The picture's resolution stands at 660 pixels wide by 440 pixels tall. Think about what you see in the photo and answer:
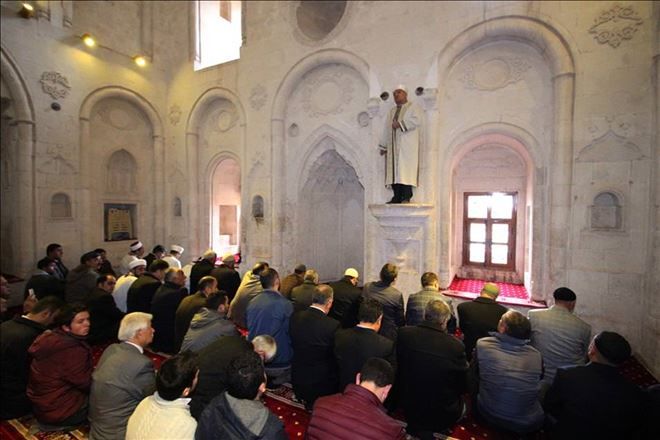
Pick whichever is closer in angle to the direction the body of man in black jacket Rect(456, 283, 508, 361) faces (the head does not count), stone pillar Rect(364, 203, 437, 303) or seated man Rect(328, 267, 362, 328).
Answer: the stone pillar

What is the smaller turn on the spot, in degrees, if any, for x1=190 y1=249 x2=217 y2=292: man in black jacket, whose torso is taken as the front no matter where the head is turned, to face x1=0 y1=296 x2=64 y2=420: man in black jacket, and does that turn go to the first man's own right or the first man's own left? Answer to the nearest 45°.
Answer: approximately 180°

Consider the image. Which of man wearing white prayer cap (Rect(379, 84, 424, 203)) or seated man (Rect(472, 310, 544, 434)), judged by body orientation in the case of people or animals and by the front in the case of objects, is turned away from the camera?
the seated man

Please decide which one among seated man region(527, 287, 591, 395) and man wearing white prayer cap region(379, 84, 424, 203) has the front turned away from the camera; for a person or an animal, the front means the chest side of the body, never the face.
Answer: the seated man

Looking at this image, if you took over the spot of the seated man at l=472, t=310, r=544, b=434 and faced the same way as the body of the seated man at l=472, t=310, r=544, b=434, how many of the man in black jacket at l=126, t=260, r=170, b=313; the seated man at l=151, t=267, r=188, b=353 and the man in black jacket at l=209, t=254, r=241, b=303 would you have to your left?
3

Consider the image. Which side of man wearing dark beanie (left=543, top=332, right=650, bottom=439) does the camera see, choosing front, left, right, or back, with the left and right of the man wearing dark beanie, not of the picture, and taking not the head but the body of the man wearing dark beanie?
back

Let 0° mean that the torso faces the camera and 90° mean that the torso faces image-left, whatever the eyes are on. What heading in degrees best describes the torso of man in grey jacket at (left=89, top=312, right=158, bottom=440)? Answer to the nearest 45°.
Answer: approximately 225°

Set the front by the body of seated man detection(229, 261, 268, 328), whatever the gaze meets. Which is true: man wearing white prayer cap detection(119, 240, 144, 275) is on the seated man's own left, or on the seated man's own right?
on the seated man's own left

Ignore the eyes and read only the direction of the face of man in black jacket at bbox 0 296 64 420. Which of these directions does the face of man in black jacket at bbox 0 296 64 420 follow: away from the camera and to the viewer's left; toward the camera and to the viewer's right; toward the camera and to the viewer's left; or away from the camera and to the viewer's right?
away from the camera and to the viewer's right

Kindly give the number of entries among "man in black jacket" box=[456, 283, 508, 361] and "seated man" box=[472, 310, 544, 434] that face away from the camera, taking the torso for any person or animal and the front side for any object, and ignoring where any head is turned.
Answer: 2

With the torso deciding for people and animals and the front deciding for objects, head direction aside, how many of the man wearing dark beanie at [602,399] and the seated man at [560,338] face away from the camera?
2

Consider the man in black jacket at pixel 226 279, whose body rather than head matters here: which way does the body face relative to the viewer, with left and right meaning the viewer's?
facing away from the viewer and to the right of the viewer

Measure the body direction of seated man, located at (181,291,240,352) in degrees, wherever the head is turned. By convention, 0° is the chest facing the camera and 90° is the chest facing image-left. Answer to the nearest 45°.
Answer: approximately 225°

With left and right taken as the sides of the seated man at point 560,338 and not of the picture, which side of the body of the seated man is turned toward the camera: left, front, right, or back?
back
